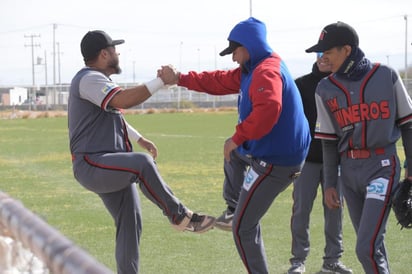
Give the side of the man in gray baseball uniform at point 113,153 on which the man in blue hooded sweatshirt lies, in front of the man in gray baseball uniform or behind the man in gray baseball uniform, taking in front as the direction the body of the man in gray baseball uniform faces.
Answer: in front

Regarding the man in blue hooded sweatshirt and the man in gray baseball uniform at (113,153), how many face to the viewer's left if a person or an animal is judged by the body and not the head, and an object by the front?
1

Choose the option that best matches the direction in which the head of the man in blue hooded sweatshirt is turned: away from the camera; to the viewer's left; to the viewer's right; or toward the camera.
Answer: to the viewer's left

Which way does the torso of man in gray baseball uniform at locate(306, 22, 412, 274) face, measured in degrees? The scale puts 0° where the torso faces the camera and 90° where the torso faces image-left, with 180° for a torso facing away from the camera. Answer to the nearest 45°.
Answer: approximately 45°

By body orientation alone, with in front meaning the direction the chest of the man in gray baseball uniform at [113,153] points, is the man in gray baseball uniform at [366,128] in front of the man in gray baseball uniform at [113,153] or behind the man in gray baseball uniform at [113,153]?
in front

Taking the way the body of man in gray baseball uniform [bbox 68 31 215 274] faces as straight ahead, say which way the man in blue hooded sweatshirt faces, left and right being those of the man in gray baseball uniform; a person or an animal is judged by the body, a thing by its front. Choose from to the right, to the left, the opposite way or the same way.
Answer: the opposite way

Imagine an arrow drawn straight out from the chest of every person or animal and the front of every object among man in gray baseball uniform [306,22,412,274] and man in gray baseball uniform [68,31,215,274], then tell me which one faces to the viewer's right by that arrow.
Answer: man in gray baseball uniform [68,31,215,274]

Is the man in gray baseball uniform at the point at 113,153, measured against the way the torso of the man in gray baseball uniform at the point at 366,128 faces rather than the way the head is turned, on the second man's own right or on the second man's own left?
on the second man's own right

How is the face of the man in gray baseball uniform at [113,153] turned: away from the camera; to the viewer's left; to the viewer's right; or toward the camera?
to the viewer's right

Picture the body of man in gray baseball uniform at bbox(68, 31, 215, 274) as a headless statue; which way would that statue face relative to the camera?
to the viewer's right

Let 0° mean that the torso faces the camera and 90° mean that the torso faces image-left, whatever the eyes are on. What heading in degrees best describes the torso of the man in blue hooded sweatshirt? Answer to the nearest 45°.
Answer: approximately 90°

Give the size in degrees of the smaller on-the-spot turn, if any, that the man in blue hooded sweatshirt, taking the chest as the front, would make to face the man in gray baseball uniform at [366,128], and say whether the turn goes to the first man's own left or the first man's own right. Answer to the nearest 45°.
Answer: approximately 135° to the first man's own left
